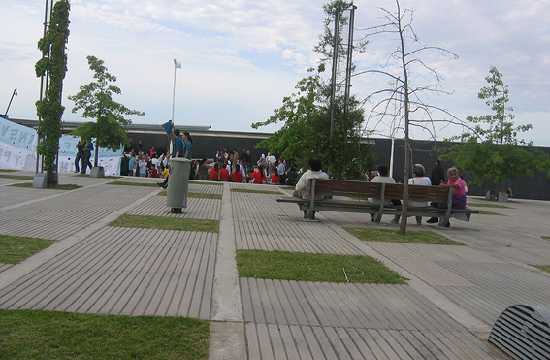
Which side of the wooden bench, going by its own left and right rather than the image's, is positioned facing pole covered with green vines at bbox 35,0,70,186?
left

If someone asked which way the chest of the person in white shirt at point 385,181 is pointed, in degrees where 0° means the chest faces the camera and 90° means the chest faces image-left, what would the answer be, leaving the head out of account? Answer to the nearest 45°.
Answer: approximately 180°

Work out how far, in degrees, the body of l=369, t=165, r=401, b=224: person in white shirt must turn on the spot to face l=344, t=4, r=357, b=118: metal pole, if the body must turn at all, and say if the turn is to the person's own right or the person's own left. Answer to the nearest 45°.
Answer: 0° — they already face it

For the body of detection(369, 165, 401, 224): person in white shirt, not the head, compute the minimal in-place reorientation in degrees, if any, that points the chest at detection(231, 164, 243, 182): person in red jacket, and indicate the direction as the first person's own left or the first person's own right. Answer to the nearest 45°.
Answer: approximately 45° to the first person's own left

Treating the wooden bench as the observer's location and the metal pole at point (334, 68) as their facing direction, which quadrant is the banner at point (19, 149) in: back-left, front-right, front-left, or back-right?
front-left

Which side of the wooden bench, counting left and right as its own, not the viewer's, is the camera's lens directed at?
back

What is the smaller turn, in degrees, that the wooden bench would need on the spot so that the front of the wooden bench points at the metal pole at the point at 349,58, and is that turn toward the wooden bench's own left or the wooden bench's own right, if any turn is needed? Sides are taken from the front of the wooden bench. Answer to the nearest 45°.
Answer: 0° — it already faces it
